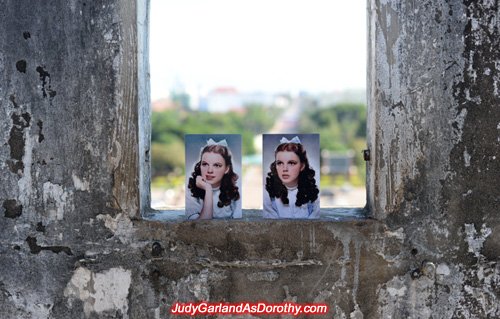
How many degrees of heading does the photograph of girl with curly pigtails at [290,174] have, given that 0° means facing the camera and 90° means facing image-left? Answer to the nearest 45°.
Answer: approximately 0°

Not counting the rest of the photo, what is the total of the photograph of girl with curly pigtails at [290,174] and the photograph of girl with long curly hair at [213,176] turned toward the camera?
2

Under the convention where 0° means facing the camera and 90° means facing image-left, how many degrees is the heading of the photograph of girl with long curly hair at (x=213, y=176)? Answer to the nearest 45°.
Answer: approximately 0°
